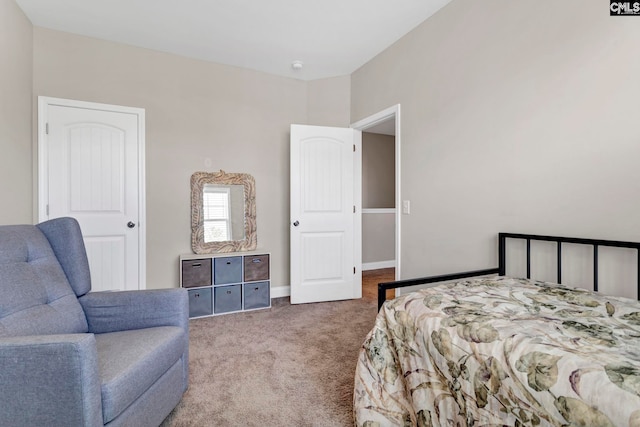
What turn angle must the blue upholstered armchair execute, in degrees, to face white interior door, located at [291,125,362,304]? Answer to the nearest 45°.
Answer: approximately 90° to its left

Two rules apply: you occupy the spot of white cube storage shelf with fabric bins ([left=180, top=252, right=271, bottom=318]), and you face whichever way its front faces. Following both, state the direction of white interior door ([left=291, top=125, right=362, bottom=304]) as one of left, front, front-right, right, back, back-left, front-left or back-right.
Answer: left

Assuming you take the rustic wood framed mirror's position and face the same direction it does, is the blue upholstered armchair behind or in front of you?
in front

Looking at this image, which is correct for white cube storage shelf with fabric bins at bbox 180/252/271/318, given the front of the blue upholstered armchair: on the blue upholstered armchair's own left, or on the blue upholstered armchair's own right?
on the blue upholstered armchair's own left

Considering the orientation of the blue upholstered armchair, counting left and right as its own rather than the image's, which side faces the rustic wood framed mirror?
left

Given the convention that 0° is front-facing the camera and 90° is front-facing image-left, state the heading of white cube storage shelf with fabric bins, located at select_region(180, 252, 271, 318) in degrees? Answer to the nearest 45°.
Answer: approximately 0°

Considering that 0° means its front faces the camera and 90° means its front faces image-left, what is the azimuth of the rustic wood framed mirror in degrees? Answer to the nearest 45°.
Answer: approximately 0°

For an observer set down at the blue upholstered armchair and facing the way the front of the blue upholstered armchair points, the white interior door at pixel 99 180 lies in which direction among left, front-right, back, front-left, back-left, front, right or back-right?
back-left

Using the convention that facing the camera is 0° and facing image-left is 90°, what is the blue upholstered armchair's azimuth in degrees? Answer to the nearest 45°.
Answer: approximately 315°

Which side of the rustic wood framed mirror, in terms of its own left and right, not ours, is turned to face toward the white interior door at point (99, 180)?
right

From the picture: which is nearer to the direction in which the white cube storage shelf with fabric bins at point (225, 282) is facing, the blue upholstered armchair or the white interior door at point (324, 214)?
the blue upholstered armchair
